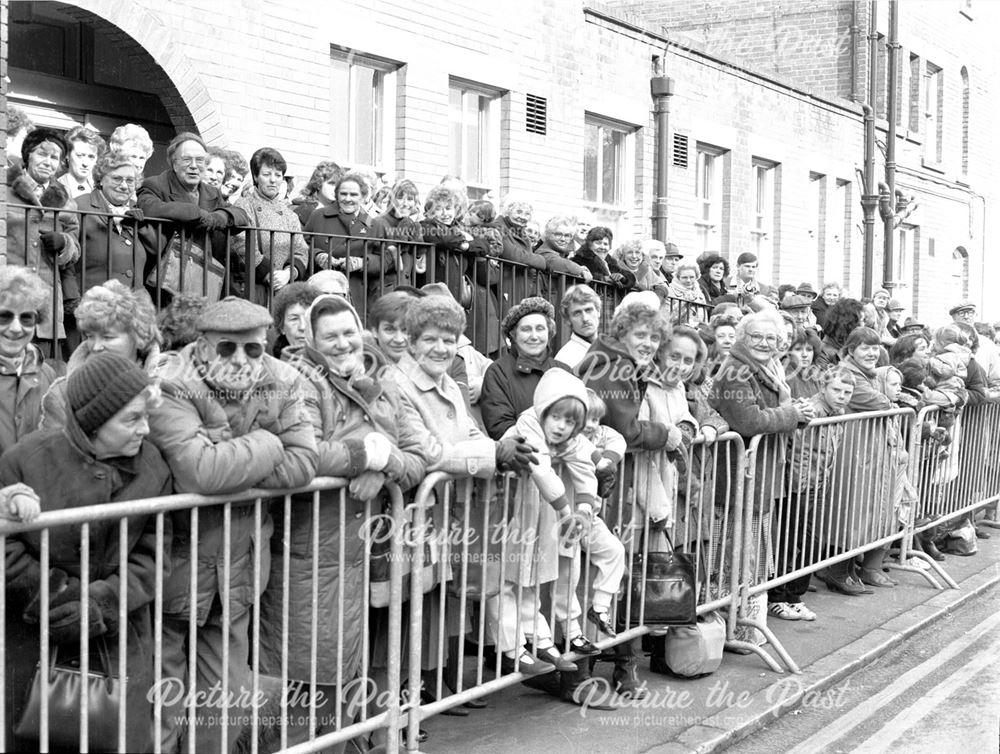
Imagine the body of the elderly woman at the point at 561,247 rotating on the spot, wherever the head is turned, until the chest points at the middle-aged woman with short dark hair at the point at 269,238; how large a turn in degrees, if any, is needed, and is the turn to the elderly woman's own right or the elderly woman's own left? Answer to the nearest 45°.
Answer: approximately 90° to the elderly woman's own right

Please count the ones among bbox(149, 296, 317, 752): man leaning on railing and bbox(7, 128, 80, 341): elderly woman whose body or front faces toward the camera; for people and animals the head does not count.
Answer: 2

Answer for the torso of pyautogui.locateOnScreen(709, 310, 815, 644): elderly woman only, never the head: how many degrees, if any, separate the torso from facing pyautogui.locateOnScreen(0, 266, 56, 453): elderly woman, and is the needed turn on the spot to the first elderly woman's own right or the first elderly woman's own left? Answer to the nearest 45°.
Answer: approximately 90° to the first elderly woman's own right

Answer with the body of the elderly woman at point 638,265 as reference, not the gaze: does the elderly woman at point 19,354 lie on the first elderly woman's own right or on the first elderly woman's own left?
on the first elderly woman's own right

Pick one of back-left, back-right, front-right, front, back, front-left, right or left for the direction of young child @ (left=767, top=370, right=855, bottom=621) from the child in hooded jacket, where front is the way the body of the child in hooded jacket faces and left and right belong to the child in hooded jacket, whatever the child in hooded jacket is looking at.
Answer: left

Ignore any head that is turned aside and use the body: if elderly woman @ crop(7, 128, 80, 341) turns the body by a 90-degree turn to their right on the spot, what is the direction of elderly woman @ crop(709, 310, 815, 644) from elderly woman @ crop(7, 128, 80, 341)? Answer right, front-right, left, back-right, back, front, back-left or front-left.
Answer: back

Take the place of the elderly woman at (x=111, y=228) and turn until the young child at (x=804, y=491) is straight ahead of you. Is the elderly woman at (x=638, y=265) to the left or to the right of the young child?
left

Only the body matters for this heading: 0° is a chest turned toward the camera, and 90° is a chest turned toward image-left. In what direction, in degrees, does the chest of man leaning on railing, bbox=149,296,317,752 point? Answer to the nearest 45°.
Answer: approximately 0°

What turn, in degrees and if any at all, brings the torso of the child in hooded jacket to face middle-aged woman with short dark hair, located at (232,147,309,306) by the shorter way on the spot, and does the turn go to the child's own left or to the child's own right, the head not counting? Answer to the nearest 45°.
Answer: approximately 180°

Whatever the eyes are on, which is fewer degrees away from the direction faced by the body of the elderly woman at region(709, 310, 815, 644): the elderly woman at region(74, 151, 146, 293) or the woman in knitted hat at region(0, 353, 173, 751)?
the woman in knitted hat

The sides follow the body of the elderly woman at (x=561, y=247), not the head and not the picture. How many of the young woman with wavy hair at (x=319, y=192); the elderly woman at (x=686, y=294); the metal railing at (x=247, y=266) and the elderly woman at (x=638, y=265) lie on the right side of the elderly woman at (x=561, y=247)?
2
